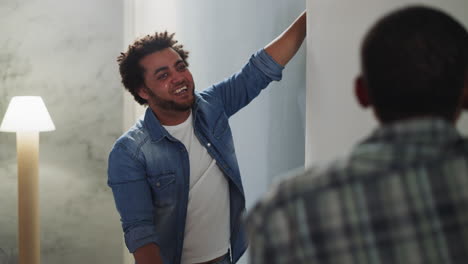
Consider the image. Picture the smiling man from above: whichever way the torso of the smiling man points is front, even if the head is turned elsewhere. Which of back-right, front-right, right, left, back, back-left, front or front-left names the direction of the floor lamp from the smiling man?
back

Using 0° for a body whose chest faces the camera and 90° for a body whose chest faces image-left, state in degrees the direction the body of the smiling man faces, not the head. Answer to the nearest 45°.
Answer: approximately 315°
